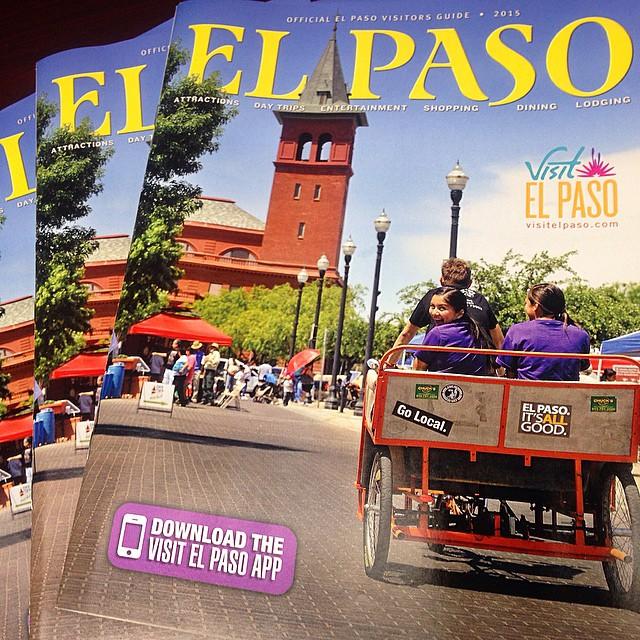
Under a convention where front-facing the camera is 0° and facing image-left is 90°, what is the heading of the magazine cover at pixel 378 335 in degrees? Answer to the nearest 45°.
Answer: approximately 0°

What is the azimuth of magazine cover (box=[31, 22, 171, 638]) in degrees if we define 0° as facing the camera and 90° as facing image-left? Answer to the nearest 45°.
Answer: approximately 0°

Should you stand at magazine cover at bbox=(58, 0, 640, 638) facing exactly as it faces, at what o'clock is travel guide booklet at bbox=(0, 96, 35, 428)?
The travel guide booklet is roughly at 4 o'clock from the magazine cover.
